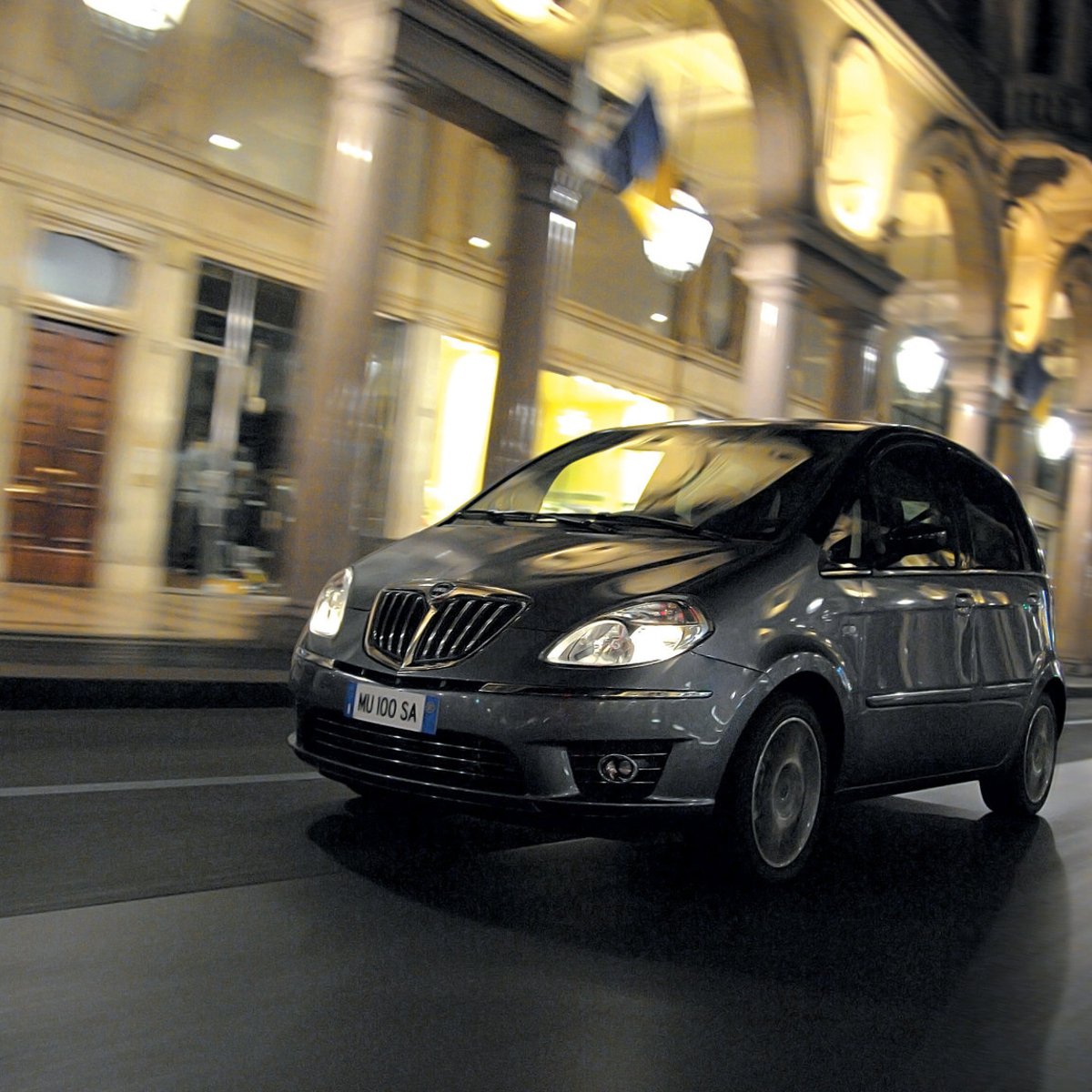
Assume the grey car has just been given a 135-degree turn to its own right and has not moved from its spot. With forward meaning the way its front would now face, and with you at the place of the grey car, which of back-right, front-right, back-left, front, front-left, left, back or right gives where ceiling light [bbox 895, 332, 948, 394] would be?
front

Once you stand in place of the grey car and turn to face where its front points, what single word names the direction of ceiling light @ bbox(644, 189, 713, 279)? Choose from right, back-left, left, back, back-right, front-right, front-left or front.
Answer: back-right

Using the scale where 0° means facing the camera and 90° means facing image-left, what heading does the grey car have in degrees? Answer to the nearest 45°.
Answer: approximately 45°

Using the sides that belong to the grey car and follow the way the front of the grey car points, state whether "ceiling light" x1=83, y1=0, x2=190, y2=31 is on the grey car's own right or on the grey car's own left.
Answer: on the grey car's own right

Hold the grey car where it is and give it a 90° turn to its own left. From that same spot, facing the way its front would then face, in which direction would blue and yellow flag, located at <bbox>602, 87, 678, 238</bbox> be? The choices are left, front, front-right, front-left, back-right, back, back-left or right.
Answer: back-left

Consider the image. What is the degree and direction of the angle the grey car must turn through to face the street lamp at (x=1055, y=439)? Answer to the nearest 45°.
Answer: approximately 135° to its right

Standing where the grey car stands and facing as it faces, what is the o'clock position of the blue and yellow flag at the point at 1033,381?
The blue and yellow flag is roughly at 5 o'clock from the grey car.
